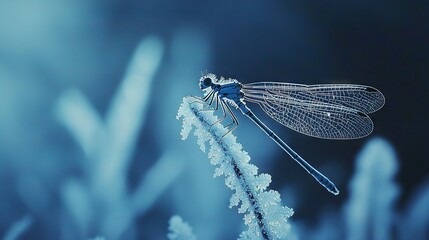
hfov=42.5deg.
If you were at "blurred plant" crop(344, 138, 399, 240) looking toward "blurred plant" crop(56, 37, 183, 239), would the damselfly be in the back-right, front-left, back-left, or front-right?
front-left

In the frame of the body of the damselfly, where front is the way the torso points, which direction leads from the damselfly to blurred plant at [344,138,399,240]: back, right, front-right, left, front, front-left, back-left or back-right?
right

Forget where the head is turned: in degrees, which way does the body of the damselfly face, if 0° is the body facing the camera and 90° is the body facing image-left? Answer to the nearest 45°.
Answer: approximately 90°
